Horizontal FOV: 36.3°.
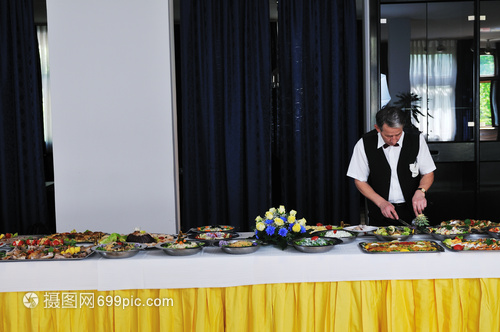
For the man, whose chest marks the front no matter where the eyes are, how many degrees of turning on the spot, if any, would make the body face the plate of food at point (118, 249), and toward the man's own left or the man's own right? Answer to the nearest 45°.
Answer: approximately 45° to the man's own right

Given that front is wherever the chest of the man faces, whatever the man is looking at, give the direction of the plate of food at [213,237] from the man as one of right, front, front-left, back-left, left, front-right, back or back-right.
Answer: front-right

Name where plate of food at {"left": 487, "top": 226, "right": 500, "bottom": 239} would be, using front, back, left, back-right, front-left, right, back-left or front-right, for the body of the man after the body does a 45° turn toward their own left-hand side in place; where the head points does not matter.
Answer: front

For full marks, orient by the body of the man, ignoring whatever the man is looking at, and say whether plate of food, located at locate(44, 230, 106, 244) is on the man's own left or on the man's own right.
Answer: on the man's own right

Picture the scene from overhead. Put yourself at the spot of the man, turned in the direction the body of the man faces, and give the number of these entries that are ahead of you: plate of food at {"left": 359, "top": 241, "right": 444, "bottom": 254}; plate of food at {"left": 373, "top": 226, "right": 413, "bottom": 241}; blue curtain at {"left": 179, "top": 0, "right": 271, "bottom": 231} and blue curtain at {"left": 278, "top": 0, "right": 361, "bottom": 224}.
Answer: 2

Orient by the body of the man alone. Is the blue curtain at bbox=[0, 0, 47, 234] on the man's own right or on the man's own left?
on the man's own right

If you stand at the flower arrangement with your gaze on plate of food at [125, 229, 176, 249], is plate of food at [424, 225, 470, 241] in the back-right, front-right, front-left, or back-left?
back-right

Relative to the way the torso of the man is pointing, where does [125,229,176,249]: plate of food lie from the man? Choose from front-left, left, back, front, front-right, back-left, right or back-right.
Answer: front-right

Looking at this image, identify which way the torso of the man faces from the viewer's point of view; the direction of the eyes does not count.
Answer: toward the camera

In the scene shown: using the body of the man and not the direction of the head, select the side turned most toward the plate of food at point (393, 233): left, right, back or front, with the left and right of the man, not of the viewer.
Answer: front

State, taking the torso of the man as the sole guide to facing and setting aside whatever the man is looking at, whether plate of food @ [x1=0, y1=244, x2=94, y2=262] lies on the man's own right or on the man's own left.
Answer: on the man's own right
